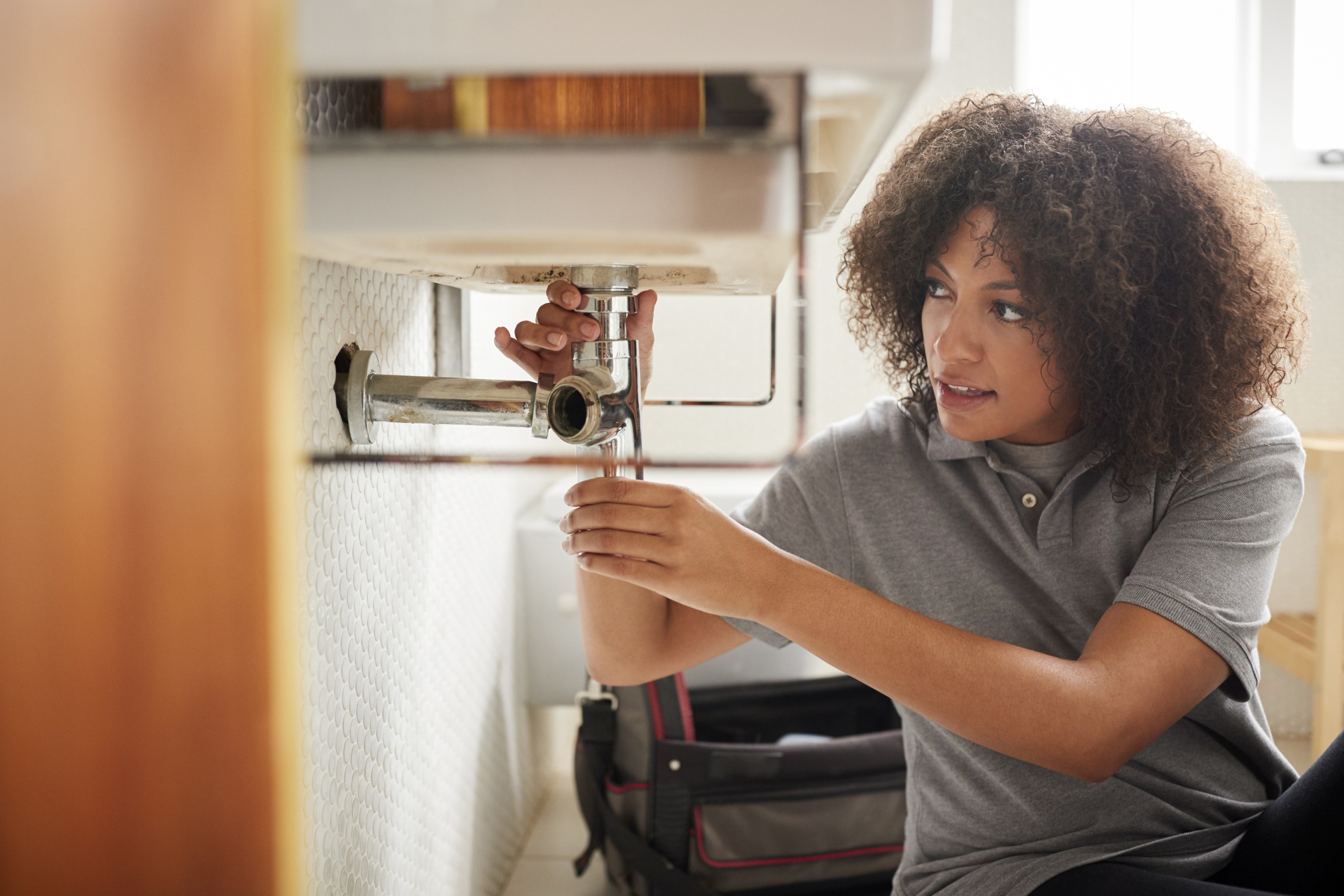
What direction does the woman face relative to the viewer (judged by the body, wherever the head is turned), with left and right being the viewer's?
facing the viewer and to the left of the viewer
